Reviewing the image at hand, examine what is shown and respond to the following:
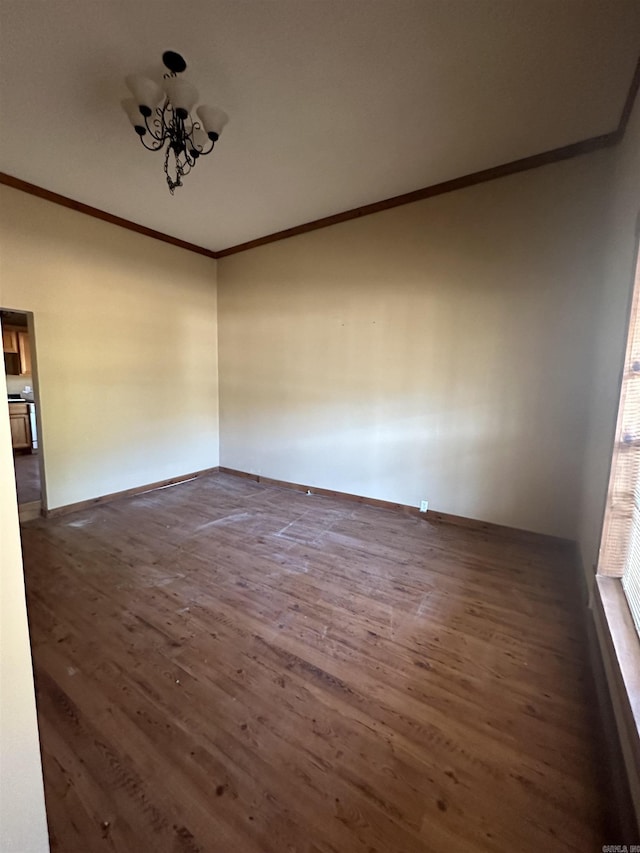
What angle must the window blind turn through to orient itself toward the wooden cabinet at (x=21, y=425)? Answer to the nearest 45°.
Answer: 0° — it already faces it

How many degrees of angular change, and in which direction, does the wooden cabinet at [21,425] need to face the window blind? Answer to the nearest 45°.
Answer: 0° — it already faces it

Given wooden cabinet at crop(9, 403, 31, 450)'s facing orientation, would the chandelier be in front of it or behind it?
in front

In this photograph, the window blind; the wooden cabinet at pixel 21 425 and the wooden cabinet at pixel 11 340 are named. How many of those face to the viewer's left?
1

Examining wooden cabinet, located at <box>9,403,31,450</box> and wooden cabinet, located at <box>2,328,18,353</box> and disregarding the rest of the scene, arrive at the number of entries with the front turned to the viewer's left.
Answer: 0

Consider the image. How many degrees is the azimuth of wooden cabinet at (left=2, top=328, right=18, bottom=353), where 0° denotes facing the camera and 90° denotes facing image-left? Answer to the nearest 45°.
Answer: approximately 0°

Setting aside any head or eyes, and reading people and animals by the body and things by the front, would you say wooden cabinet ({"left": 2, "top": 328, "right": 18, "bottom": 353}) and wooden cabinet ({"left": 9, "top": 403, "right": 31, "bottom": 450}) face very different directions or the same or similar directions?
same or similar directions

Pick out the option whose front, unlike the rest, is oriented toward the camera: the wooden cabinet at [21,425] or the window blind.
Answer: the wooden cabinet

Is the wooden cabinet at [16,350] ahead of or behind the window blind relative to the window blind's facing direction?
ahead

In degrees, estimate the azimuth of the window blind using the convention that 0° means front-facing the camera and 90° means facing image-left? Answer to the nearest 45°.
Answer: approximately 90°

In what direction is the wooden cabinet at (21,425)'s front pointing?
toward the camera
